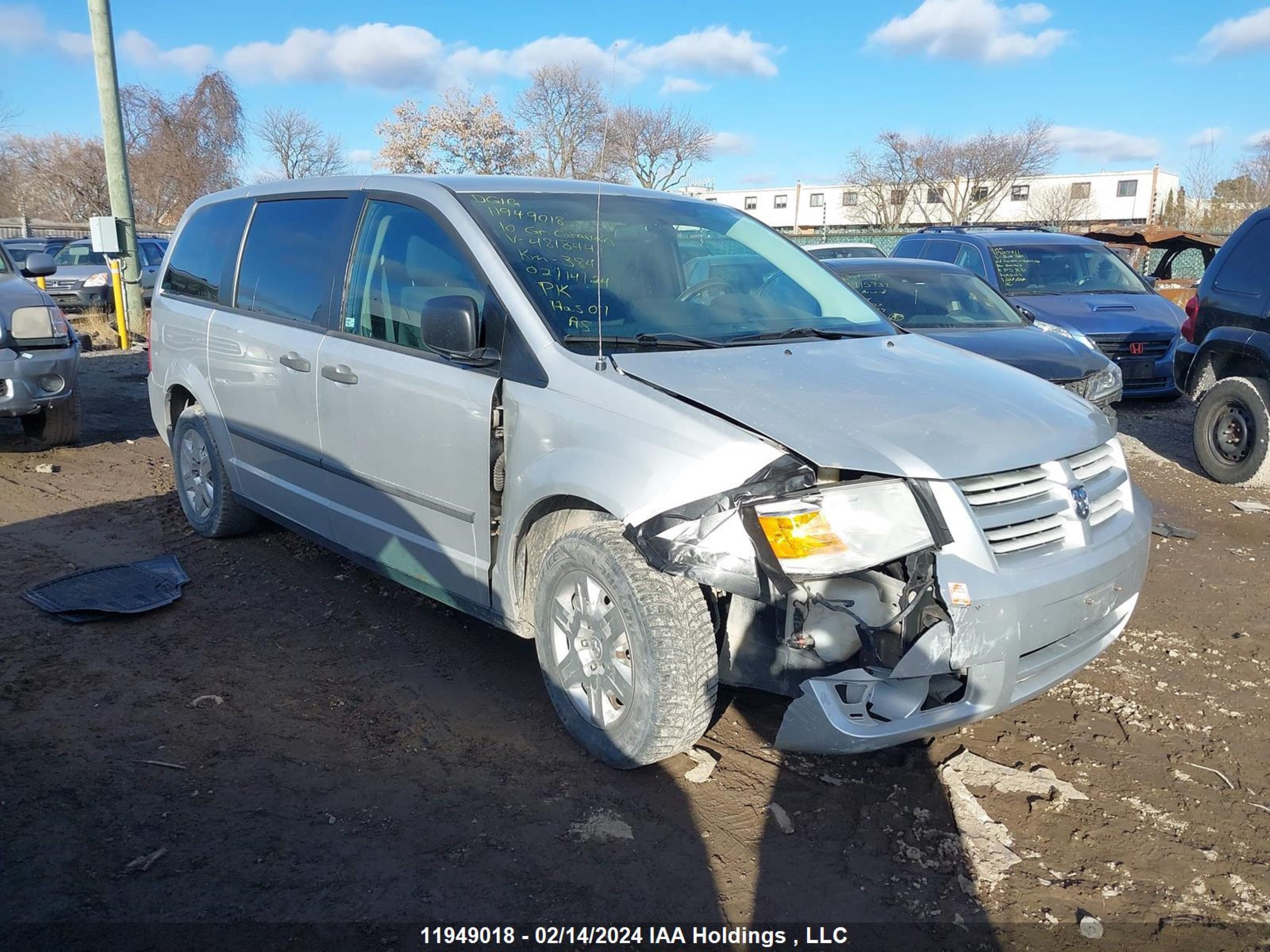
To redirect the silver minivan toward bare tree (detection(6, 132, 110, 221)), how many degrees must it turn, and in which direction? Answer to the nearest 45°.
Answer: approximately 180°

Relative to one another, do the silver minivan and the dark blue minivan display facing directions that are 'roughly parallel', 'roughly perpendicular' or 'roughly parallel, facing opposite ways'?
roughly parallel

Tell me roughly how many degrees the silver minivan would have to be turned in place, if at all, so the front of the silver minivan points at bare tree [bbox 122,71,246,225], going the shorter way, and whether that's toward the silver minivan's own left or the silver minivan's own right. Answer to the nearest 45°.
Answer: approximately 180°

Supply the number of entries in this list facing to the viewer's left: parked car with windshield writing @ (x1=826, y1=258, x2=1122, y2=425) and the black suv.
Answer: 0

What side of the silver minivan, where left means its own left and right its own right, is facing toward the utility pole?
back

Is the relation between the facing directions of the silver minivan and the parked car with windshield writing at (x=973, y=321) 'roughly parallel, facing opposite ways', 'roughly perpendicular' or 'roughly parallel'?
roughly parallel

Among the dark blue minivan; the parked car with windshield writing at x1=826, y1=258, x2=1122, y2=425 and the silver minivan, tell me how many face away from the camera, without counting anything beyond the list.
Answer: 0

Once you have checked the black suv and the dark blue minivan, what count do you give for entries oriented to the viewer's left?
0

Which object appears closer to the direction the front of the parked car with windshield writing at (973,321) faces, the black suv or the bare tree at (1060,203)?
the black suv

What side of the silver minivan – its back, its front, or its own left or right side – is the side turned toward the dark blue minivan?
left

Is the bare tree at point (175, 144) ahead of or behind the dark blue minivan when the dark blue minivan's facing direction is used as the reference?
behind

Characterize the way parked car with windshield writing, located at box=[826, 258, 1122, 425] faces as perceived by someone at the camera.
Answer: facing the viewer and to the right of the viewer

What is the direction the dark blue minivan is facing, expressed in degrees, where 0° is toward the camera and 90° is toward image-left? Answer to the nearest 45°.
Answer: approximately 315°

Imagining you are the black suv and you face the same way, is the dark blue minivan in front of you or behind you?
behind

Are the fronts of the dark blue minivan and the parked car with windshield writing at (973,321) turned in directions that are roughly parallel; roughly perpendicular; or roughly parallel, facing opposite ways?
roughly parallel

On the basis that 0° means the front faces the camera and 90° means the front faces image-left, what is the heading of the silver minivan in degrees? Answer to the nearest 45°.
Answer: approximately 315°

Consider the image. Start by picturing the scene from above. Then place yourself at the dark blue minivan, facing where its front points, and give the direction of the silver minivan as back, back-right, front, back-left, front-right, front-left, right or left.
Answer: front-right
